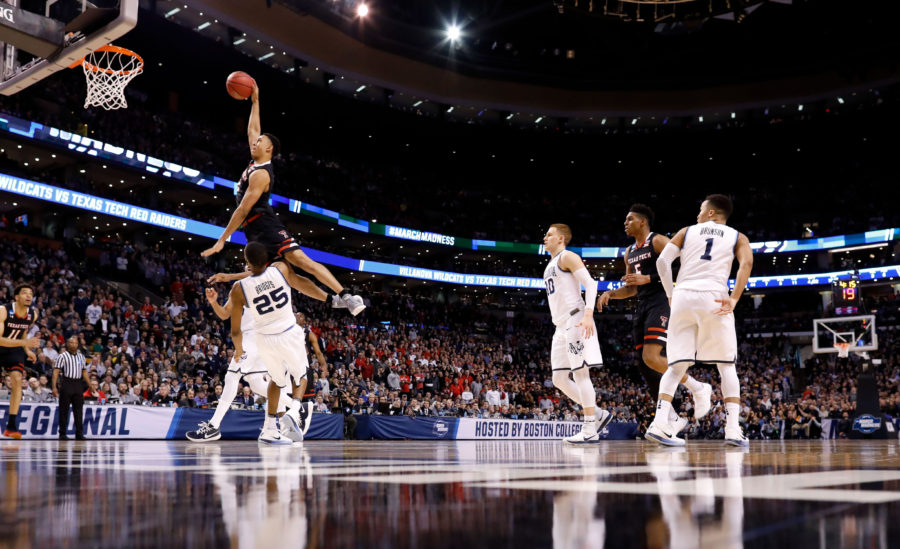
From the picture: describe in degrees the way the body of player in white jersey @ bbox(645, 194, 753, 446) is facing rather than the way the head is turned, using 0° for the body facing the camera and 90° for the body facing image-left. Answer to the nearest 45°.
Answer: approximately 180°

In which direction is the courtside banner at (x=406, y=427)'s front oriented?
toward the camera

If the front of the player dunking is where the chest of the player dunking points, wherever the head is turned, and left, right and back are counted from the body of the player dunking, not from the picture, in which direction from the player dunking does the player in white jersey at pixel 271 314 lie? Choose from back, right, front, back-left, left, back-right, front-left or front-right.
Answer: left

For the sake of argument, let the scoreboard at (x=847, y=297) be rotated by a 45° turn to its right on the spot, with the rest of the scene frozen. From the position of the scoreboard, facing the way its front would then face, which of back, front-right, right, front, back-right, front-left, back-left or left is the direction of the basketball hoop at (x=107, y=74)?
front

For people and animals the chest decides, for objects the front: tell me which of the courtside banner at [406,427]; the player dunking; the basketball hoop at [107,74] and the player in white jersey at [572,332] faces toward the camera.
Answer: the courtside banner

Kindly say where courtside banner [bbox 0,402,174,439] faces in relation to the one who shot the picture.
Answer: facing the viewer

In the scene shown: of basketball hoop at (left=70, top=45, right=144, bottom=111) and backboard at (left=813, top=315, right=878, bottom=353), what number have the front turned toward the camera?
1

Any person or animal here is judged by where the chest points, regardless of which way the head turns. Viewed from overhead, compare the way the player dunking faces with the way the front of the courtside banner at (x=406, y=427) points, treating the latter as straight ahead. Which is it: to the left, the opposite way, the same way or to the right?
to the right

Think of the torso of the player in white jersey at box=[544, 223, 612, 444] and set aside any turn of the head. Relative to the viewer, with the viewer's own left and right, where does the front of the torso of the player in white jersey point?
facing to the left of the viewer
